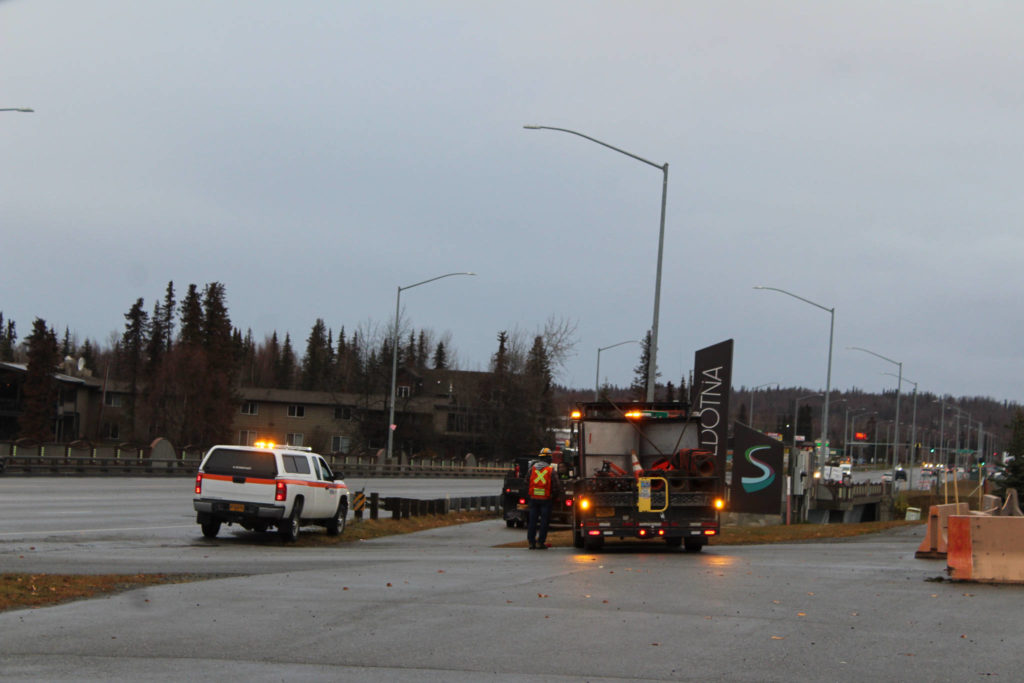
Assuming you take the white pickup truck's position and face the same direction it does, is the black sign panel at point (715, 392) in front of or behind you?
in front

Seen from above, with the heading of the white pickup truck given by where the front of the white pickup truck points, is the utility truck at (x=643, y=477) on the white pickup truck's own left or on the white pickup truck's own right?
on the white pickup truck's own right

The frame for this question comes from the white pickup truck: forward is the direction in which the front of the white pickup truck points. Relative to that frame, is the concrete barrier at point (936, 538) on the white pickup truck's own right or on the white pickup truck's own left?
on the white pickup truck's own right

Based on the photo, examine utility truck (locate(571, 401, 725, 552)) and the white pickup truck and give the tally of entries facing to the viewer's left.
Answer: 0

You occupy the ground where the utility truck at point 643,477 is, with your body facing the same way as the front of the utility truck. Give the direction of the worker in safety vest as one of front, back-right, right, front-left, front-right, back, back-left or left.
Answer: left

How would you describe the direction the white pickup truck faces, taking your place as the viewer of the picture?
facing away from the viewer and to the right of the viewer

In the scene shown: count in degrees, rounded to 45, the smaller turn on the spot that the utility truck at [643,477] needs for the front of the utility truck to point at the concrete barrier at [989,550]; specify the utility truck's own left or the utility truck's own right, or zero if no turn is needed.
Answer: approximately 135° to the utility truck's own right

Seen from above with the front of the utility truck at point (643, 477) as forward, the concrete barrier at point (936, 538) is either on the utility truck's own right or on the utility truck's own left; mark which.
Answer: on the utility truck's own right

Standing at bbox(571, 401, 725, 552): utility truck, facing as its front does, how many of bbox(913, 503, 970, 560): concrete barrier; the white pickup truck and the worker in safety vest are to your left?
2

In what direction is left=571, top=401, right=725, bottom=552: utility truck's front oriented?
away from the camera

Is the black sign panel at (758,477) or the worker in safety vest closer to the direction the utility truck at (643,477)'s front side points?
the black sign panel
